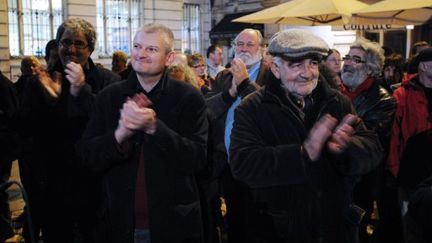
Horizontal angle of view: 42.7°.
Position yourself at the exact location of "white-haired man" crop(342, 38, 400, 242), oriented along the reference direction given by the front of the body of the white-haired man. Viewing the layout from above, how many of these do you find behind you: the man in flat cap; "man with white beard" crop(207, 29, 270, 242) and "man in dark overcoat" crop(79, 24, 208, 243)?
0

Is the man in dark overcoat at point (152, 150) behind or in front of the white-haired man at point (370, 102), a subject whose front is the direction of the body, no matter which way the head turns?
in front

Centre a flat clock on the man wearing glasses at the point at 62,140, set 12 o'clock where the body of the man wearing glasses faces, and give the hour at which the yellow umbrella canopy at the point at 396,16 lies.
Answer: The yellow umbrella canopy is roughly at 8 o'clock from the man wearing glasses.

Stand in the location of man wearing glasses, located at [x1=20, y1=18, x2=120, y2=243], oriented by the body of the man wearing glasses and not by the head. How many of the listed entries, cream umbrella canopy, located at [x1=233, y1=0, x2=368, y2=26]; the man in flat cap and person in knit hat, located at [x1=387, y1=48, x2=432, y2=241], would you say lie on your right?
0

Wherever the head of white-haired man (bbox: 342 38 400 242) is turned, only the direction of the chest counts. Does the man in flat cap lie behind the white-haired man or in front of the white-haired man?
in front

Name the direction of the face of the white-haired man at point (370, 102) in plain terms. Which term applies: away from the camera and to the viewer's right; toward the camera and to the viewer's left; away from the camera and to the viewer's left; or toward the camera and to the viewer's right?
toward the camera and to the viewer's left

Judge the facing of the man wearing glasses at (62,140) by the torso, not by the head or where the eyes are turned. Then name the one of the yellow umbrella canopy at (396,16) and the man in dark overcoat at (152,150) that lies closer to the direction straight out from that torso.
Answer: the man in dark overcoat

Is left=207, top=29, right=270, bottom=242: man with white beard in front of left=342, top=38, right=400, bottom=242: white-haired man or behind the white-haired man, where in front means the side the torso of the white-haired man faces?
in front

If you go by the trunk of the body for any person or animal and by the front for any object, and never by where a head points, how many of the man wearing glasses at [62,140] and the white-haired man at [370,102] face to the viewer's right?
0

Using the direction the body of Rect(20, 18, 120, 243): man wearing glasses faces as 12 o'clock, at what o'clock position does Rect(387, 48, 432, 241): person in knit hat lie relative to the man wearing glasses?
The person in knit hat is roughly at 9 o'clock from the man wearing glasses.

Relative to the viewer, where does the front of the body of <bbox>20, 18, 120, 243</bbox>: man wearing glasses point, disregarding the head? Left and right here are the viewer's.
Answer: facing the viewer

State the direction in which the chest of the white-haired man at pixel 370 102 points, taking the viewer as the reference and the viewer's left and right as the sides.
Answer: facing the viewer and to the left of the viewer

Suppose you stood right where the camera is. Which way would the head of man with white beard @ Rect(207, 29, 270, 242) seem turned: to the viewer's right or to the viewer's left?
to the viewer's left

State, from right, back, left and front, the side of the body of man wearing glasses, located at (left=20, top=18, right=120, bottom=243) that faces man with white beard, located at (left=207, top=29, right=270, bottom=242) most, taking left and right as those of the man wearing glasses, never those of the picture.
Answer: left
